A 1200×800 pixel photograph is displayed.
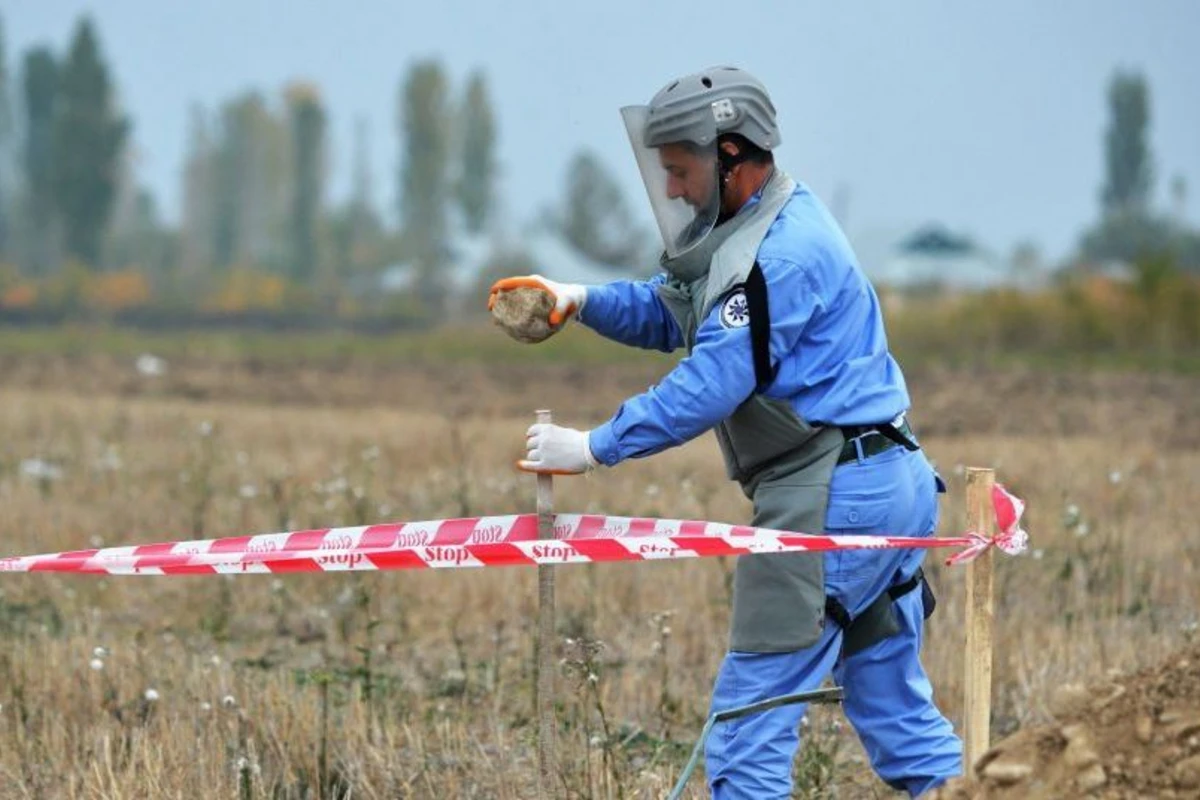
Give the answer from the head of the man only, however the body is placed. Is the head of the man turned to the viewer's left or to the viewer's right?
to the viewer's left

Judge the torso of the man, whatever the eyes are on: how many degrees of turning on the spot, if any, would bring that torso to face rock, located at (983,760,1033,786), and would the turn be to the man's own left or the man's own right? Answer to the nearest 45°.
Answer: approximately 135° to the man's own left

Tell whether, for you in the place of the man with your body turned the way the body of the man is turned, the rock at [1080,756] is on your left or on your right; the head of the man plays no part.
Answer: on your left

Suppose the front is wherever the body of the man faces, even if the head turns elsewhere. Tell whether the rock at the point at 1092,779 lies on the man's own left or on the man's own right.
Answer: on the man's own left

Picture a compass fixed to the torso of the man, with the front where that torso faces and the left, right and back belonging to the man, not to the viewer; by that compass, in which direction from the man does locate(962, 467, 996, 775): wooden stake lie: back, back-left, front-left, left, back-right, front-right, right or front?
back

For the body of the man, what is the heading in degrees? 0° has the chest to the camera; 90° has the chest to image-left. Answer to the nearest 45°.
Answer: approximately 90°
